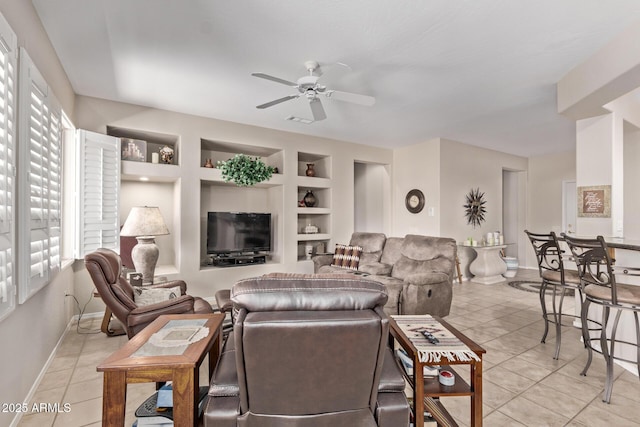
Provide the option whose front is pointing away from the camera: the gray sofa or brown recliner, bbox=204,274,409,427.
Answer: the brown recliner

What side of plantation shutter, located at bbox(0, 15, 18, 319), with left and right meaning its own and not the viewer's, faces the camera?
right

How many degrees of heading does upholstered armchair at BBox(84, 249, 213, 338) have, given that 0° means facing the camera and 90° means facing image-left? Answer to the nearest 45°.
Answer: approximately 270°

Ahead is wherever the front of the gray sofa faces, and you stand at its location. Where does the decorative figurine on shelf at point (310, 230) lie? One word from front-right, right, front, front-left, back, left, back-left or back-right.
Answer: right

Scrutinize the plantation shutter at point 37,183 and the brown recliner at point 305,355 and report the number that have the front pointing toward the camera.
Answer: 0

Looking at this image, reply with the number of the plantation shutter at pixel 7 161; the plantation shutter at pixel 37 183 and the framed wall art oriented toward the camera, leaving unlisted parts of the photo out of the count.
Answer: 1

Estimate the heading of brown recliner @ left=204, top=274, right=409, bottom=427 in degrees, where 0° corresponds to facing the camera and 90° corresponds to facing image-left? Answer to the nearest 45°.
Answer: approximately 180°

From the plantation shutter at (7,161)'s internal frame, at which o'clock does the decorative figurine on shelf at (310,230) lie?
The decorative figurine on shelf is roughly at 11 o'clock from the plantation shutter.

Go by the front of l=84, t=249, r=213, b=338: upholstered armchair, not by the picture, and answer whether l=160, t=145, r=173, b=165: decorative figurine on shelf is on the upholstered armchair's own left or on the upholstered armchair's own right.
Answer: on the upholstered armchair's own left

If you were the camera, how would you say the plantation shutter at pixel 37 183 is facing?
facing to the right of the viewer

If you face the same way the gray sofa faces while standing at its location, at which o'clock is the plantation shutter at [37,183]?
The plantation shutter is roughly at 12 o'clock from the gray sofa.

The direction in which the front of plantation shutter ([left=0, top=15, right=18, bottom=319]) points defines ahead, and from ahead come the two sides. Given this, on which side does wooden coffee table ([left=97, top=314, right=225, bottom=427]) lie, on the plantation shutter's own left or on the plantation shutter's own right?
on the plantation shutter's own right
